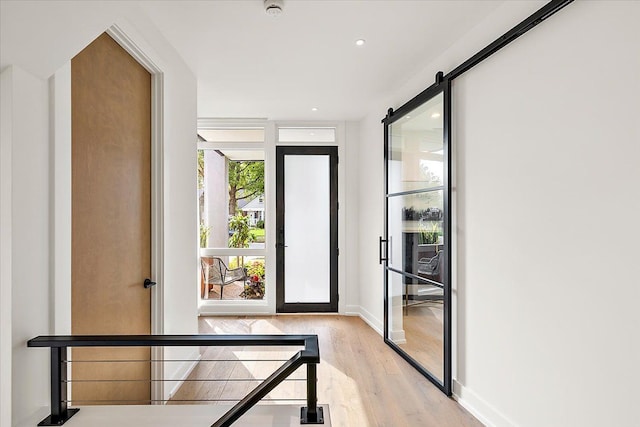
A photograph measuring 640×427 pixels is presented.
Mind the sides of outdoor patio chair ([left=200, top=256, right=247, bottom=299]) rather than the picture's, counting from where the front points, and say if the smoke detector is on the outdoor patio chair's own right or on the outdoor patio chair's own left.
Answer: on the outdoor patio chair's own right

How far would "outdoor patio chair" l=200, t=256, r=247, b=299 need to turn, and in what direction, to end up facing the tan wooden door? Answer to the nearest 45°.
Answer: approximately 135° to its right

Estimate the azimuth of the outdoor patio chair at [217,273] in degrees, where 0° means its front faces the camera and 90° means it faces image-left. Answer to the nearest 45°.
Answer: approximately 225°

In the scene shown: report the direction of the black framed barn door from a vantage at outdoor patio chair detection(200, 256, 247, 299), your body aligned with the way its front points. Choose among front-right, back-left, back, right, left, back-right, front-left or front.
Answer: right

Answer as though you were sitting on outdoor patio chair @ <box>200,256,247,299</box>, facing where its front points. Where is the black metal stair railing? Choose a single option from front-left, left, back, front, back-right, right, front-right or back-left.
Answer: back-right
